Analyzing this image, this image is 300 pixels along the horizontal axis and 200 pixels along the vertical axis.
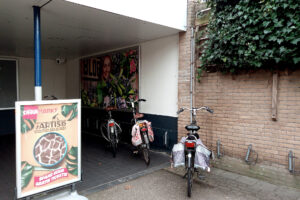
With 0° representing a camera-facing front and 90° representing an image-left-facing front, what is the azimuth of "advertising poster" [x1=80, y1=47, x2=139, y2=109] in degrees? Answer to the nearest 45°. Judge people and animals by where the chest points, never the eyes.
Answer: approximately 45°

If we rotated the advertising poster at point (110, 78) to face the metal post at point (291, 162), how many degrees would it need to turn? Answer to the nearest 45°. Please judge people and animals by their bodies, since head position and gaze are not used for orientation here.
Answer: approximately 90° to its left

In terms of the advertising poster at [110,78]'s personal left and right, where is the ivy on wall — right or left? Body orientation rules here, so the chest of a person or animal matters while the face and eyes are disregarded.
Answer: on its left
